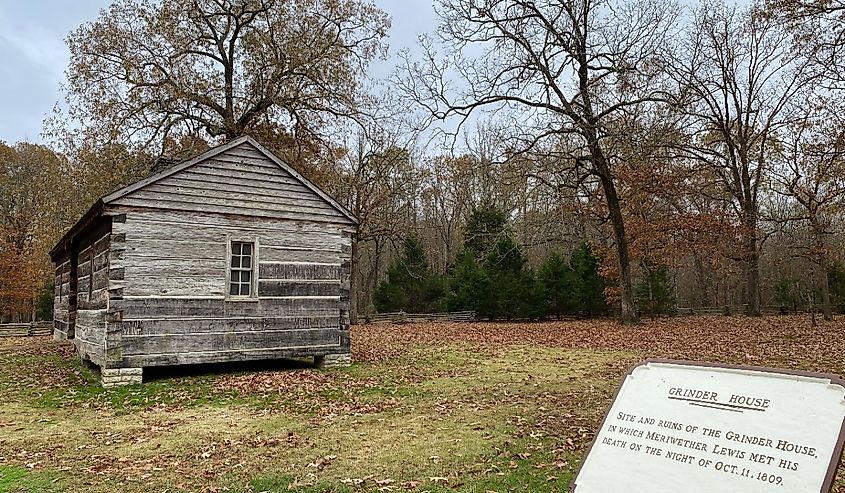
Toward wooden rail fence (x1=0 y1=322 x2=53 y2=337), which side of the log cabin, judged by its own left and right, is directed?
right

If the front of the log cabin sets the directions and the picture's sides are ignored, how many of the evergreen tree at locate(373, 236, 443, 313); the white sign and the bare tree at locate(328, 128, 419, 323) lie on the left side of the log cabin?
1

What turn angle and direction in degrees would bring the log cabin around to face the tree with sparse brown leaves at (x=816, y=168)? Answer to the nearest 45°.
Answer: approximately 180°

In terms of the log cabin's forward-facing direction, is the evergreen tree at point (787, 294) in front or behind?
behind

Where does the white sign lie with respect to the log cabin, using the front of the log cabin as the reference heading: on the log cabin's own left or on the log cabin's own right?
on the log cabin's own left
